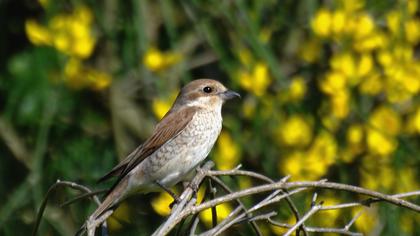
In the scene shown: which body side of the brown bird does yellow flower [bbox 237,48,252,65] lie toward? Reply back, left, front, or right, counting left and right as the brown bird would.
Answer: left

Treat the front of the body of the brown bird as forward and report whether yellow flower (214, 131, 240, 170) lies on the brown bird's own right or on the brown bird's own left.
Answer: on the brown bird's own left

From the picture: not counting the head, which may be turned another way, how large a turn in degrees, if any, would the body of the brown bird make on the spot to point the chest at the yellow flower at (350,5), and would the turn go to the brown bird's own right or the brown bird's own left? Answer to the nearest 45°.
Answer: approximately 45° to the brown bird's own left

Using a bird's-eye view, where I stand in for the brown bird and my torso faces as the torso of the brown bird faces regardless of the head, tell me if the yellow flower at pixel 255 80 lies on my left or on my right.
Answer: on my left

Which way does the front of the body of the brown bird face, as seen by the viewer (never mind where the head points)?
to the viewer's right

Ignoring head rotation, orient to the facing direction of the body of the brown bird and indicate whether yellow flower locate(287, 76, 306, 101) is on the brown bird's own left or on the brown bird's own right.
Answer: on the brown bird's own left

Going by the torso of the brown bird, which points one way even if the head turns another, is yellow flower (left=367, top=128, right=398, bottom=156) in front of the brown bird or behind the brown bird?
in front

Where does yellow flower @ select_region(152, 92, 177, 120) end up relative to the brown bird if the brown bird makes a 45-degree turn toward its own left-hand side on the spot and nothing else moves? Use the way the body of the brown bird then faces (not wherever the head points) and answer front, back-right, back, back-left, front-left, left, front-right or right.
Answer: front-left
